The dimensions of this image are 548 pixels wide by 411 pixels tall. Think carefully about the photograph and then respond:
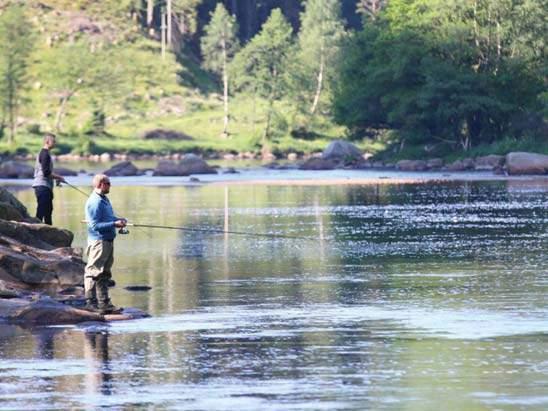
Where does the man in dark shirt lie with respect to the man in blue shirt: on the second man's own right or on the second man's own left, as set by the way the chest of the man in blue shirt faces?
on the second man's own left

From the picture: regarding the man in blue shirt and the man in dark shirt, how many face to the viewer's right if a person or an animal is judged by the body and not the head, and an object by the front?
2

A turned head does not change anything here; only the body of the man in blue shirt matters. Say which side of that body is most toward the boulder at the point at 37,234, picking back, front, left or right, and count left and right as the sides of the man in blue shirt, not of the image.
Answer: left

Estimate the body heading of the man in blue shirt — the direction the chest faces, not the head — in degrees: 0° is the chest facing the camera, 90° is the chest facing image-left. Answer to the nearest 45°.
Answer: approximately 270°

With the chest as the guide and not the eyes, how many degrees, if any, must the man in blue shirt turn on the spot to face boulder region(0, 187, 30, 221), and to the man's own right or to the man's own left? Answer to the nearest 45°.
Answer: approximately 90° to the man's own left

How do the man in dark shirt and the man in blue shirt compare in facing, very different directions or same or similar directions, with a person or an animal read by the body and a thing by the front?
same or similar directions

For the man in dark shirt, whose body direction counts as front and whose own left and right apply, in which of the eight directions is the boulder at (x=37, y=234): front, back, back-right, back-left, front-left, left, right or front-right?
right

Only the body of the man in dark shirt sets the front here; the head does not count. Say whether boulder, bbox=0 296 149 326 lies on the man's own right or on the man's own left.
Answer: on the man's own right

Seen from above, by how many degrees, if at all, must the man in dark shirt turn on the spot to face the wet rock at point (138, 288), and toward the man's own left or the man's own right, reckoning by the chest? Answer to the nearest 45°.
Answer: approximately 90° to the man's own right

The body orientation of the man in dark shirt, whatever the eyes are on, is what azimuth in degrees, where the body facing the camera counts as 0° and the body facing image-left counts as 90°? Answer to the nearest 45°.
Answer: approximately 270°

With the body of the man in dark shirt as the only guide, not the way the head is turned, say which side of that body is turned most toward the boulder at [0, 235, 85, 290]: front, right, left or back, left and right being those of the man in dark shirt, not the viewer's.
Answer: right
